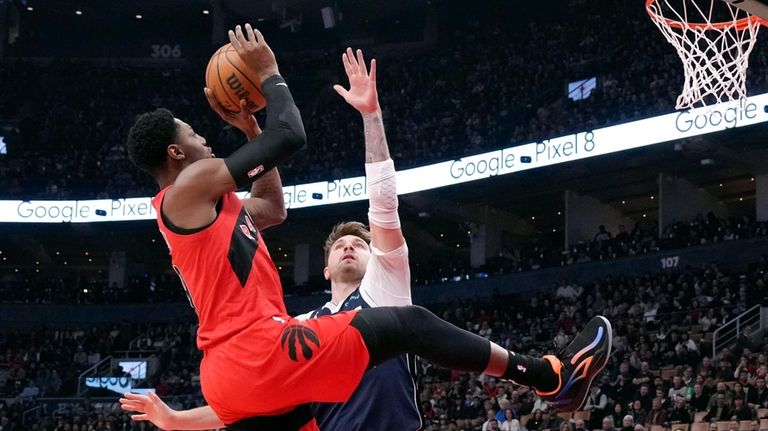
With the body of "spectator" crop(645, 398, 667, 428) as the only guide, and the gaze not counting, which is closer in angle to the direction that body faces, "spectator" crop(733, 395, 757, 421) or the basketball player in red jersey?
the basketball player in red jersey

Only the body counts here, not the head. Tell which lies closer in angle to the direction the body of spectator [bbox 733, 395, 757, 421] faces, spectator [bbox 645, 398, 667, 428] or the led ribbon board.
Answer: the spectator

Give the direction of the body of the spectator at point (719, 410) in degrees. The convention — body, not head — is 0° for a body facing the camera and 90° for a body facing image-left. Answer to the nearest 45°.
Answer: approximately 45°

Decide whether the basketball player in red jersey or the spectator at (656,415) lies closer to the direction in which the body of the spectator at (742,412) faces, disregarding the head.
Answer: the basketball player in red jersey
